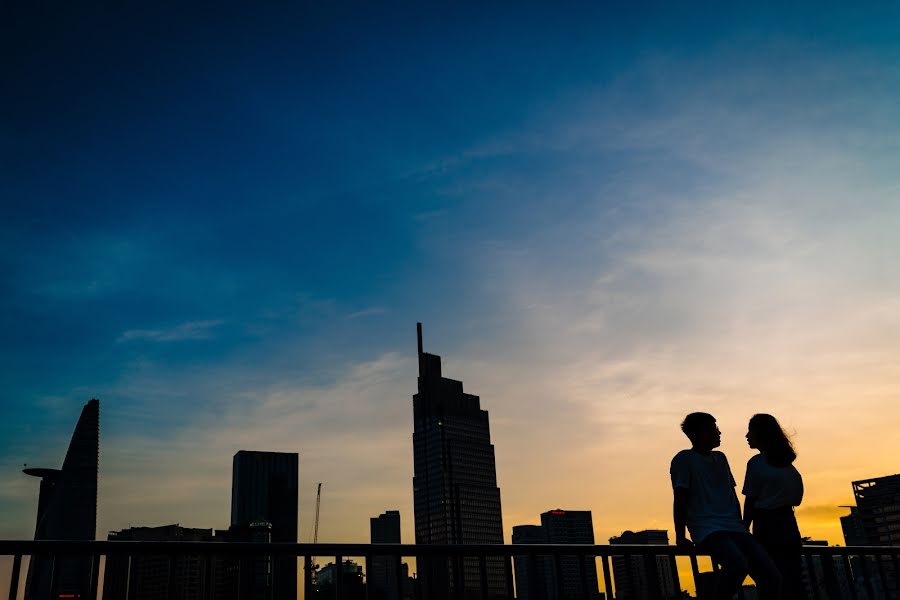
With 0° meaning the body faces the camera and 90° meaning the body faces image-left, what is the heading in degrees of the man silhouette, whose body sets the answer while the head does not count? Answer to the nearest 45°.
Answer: approximately 315°

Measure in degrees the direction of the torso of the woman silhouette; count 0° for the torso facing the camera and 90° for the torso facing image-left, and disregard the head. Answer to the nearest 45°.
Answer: approximately 90°

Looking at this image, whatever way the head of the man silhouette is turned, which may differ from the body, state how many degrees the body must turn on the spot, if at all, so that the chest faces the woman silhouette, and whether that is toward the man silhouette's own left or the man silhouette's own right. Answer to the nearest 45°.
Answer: approximately 90° to the man silhouette's own left

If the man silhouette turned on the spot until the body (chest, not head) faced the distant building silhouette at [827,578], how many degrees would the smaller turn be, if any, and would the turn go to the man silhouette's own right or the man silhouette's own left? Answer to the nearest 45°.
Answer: approximately 135° to the man silhouette's own left
